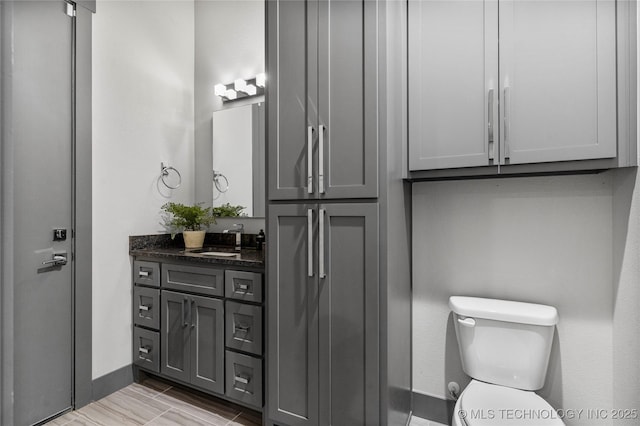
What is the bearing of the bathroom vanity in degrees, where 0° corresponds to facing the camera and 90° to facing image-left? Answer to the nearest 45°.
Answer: approximately 45°

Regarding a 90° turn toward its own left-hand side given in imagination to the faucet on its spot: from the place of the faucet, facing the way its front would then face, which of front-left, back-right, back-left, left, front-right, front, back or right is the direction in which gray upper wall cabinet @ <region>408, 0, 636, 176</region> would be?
front

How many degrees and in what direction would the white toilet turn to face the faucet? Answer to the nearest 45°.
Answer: approximately 90° to its right

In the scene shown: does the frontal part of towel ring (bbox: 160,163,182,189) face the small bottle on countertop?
yes

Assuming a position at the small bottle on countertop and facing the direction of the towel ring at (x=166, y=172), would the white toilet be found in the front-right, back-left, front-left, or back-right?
back-left

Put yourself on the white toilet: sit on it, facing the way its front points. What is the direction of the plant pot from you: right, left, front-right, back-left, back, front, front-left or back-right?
right

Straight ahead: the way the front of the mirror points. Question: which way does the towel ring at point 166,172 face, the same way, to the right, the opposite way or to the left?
to the left

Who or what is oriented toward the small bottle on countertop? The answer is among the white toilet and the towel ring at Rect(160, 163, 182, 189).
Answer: the towel ring

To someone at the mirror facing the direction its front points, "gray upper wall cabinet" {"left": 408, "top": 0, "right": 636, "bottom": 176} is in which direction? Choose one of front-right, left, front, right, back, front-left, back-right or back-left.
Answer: left

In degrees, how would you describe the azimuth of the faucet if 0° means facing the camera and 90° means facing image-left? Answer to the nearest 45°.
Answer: approximately 45°

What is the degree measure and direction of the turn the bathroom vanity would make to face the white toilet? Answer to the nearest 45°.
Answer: approximately 90° to its left

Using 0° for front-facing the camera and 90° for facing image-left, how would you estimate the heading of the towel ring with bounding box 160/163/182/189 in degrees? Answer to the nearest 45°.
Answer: approximately 315°

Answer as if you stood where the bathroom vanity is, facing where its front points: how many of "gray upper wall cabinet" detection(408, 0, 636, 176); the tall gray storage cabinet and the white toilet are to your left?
3

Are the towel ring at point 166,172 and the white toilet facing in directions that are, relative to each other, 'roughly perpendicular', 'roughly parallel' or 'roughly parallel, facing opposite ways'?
roughly perpendicular
